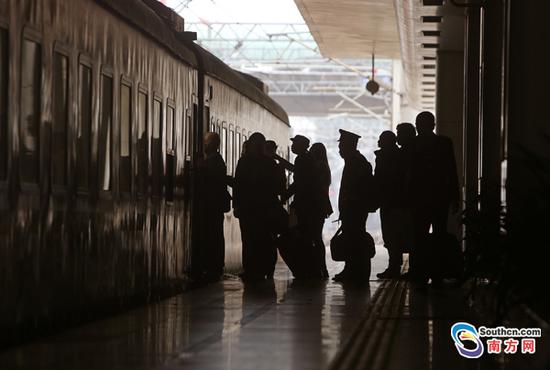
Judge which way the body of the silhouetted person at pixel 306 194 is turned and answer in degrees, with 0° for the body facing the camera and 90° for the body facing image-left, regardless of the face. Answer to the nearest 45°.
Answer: approximately 90°

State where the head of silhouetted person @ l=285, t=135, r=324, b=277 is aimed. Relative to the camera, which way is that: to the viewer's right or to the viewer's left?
to the viewer's left

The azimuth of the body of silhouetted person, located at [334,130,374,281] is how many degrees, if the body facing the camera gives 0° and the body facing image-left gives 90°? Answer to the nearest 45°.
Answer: approximately 90°

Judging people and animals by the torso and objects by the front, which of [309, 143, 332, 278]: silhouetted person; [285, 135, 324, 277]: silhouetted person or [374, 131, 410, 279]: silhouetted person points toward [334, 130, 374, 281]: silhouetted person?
[374, 131, 410, 279]: silhouetted person

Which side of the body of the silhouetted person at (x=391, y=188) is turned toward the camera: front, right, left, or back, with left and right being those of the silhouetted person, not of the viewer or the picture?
left

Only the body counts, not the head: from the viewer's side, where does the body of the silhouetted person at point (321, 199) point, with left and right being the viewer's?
facing to the left of the viewer

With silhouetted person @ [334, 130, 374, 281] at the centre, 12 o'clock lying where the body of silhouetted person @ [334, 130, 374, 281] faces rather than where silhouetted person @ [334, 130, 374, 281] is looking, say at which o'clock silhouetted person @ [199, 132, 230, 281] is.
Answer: silhouetted person @ [199, 132, 230, 281] is roughly at 12 o'clock from silhouetted person @ [334, 130, 374, 281].
